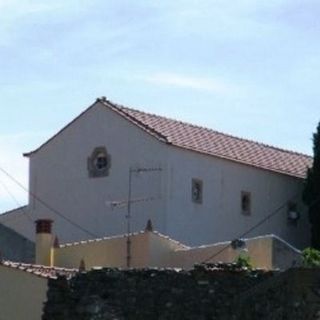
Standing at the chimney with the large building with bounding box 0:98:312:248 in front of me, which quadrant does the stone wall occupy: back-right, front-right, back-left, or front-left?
back-right

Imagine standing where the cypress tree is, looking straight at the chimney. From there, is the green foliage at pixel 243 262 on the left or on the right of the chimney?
left
